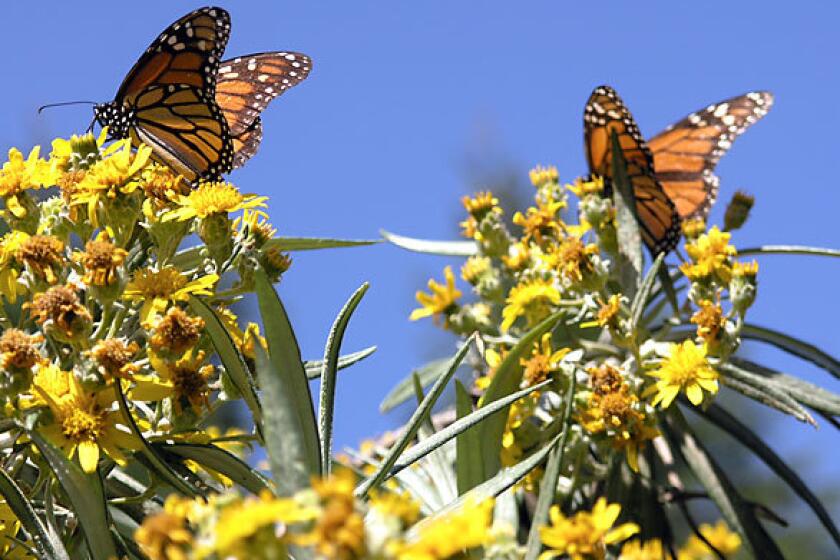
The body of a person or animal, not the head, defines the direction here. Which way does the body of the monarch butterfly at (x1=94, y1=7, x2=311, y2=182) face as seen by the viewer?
to the viewer's left

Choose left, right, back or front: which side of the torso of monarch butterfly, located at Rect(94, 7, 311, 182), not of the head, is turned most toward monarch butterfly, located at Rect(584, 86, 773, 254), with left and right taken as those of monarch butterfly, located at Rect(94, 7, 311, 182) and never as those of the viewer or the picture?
back

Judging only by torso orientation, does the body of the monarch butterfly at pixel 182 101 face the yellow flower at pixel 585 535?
no

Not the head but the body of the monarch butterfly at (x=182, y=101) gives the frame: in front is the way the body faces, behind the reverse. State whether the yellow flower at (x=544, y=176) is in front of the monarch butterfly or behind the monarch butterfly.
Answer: behind

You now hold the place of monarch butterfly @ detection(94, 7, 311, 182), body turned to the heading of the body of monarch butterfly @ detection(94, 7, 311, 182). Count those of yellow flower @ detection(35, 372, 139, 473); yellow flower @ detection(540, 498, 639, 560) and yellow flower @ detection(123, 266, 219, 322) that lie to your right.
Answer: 0

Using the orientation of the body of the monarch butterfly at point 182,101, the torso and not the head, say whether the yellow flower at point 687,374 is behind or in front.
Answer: behind

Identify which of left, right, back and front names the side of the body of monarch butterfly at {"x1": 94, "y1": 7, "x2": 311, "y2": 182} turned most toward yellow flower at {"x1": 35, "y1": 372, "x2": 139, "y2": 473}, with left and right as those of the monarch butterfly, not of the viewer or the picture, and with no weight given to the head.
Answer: left

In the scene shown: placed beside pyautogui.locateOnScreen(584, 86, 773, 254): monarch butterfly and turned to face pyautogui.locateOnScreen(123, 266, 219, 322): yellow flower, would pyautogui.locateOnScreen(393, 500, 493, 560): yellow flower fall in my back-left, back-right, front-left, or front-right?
front-left

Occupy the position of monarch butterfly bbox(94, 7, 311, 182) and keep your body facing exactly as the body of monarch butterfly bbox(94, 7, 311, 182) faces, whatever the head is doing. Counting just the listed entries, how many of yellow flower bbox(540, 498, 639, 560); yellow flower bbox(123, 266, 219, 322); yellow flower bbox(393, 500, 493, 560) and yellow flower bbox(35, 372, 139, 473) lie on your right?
0

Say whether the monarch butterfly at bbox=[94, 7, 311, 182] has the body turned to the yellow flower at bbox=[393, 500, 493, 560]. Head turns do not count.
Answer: no

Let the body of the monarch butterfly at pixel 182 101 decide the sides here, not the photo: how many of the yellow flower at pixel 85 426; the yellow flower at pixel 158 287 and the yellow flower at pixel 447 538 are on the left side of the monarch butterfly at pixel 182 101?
3

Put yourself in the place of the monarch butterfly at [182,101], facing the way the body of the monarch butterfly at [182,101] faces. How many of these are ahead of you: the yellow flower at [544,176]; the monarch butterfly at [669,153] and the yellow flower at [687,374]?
0
